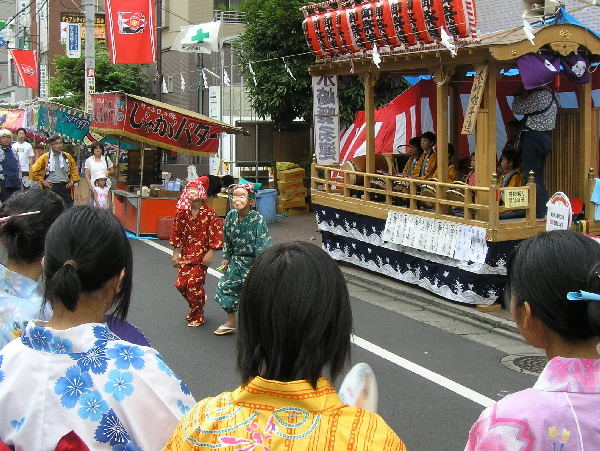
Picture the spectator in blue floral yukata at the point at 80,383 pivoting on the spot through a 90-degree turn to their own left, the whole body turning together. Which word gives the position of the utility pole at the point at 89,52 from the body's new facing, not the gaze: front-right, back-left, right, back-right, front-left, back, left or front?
front-right

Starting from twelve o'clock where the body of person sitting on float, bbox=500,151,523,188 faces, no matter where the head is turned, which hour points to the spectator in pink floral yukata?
The spectator in pink floral yukata is roughly at 9 o'clock from the person sitting on float.

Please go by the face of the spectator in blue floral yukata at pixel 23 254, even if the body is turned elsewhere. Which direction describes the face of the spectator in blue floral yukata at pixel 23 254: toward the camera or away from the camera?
away from the camera

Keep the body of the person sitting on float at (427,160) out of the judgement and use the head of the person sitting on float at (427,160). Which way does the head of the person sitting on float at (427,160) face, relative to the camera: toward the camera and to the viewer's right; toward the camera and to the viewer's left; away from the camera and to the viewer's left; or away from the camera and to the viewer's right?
toward the camera and to the viewer's left

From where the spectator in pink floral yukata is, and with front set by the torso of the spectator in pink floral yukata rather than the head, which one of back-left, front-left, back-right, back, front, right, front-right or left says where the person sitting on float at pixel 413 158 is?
front-right

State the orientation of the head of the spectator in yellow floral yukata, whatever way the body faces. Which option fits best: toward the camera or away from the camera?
away from the camera

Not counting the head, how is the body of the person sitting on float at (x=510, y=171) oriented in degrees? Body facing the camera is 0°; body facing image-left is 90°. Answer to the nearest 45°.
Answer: approximately 90°

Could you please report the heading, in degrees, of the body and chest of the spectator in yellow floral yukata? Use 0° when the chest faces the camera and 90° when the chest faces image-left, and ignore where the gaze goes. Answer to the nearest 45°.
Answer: approximately 180°
